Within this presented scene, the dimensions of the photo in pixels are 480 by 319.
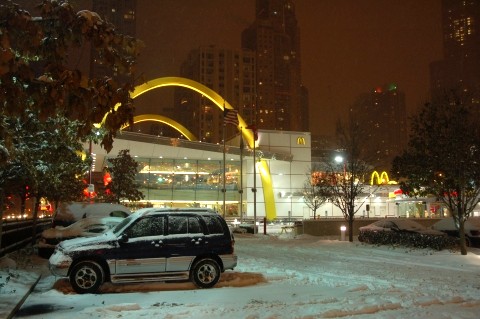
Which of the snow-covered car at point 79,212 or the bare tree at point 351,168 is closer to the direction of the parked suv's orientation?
the snow-covered car

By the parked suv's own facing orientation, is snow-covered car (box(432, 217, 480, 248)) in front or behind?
behind

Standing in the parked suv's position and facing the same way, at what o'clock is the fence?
The fence is roughly at 2 o'clock from the parked suv.

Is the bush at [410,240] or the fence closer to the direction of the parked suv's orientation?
the fence

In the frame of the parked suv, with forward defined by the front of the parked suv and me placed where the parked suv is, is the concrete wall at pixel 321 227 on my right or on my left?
on my right

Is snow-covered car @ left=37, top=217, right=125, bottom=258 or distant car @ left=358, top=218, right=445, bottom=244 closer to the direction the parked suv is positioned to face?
the snow-covered car

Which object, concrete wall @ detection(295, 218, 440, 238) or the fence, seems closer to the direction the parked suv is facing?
the fence

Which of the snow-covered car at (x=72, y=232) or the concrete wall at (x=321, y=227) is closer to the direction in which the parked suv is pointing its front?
the snow-covered car

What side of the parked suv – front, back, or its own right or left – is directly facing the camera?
left

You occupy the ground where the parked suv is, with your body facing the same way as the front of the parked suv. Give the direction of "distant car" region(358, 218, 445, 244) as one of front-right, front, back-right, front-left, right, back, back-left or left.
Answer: back-right

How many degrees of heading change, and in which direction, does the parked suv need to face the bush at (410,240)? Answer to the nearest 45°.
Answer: approximately 135° to its right
